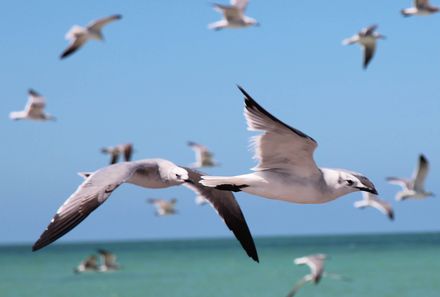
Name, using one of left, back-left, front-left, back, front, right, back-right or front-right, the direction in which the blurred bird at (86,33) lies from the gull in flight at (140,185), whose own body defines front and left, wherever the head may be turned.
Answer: back-left

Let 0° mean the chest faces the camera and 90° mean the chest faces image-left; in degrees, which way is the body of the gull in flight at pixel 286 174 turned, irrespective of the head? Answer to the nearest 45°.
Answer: approximately 270°

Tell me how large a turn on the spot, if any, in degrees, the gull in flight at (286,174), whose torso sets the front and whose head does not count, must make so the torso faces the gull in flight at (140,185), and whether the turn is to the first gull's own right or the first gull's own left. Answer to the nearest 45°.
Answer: approximately 135° to the first gull's own left

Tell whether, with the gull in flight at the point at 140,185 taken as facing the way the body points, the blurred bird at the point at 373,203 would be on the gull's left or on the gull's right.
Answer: on the gull's left

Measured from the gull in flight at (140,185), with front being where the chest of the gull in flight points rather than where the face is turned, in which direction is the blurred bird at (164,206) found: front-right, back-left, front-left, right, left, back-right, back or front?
back-left

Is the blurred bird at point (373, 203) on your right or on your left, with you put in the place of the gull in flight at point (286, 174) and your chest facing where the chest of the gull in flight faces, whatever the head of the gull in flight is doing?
on your left

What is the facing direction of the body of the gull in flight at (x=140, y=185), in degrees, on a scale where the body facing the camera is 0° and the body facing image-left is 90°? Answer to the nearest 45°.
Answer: approximately 315°

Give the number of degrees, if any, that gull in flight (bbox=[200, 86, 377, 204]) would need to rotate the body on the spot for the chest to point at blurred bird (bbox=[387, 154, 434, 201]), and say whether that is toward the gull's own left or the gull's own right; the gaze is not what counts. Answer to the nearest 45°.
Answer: approximately 90° to the gull's own left
